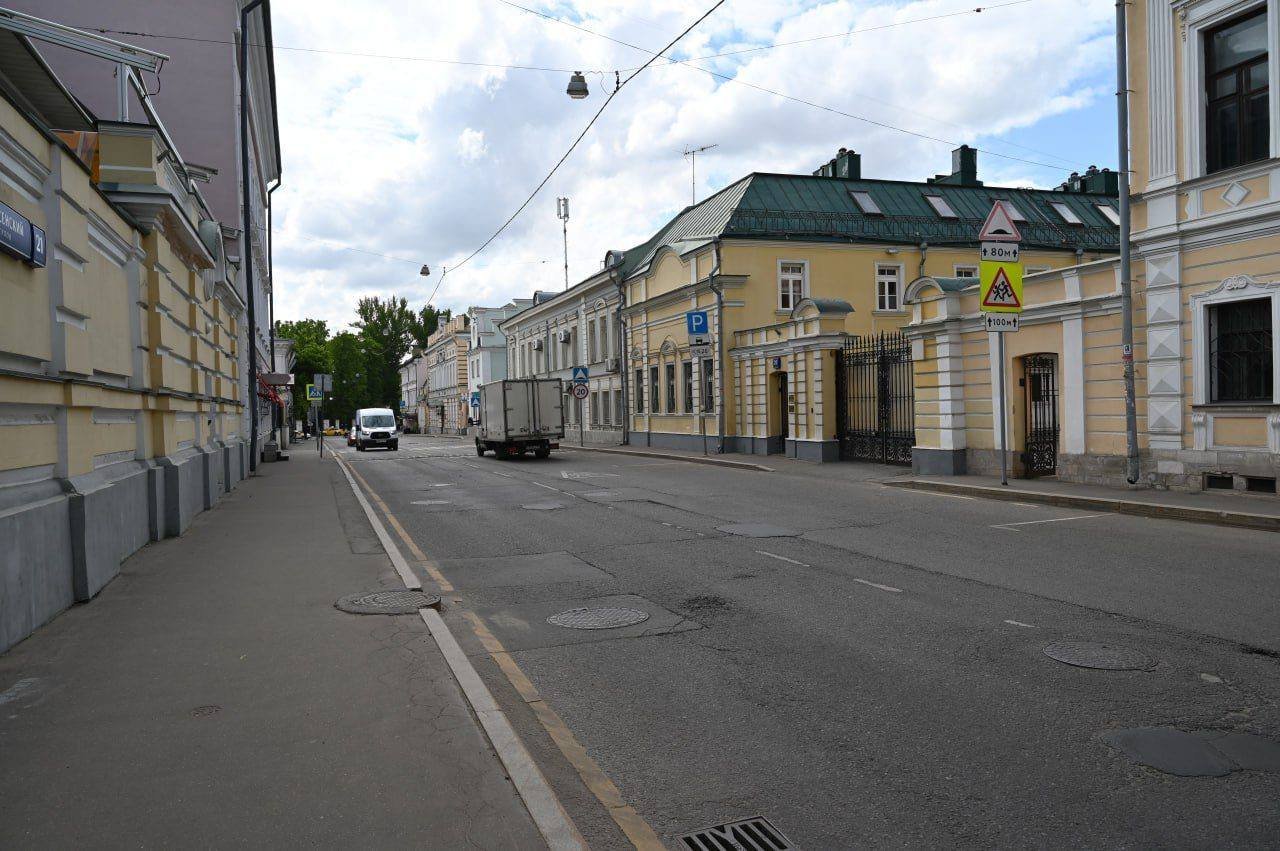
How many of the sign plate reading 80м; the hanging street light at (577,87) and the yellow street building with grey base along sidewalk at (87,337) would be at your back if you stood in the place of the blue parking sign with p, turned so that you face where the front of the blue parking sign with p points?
0

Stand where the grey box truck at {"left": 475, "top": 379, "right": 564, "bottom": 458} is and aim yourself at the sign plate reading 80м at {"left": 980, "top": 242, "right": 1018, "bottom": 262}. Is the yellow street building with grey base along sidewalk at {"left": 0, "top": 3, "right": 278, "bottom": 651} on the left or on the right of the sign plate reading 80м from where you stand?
right

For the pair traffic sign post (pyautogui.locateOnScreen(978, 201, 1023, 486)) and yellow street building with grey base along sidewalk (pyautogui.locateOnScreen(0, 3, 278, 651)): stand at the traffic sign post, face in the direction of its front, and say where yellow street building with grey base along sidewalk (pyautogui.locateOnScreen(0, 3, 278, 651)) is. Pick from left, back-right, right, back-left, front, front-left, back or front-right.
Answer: front-right

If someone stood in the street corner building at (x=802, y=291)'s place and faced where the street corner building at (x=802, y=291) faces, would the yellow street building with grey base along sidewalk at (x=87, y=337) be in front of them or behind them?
in front

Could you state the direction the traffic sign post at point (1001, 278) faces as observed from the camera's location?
facing the viewer

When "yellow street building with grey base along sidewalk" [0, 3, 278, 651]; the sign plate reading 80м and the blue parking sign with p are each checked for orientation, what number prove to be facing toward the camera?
2

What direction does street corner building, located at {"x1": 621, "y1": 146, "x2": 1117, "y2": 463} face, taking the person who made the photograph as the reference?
facing the viewer and to the left of the viewer

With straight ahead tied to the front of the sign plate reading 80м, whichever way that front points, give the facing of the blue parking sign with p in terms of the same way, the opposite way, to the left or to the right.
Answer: the same way

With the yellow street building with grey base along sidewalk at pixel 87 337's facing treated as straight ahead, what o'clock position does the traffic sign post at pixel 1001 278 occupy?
The traffic sign post is roughly at 12 o'clock from the yellow street building with grey base along sidewalk.

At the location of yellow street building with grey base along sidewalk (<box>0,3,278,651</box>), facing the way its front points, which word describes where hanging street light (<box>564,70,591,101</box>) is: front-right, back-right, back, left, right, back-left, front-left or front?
front-left

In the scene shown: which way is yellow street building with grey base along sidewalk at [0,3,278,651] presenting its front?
to the viewer's right

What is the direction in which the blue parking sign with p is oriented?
toward the camera

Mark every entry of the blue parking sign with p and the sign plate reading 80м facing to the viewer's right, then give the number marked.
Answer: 0

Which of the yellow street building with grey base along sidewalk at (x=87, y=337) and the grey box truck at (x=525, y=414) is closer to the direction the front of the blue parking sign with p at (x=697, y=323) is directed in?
the yellow street building with grey base along sidewalk

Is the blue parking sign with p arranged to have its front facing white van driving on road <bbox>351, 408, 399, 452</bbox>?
no

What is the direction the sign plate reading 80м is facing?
toward the camera

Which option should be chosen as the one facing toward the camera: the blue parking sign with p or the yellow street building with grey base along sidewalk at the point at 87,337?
the blue parking sign with p

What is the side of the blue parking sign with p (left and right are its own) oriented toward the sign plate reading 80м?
front
